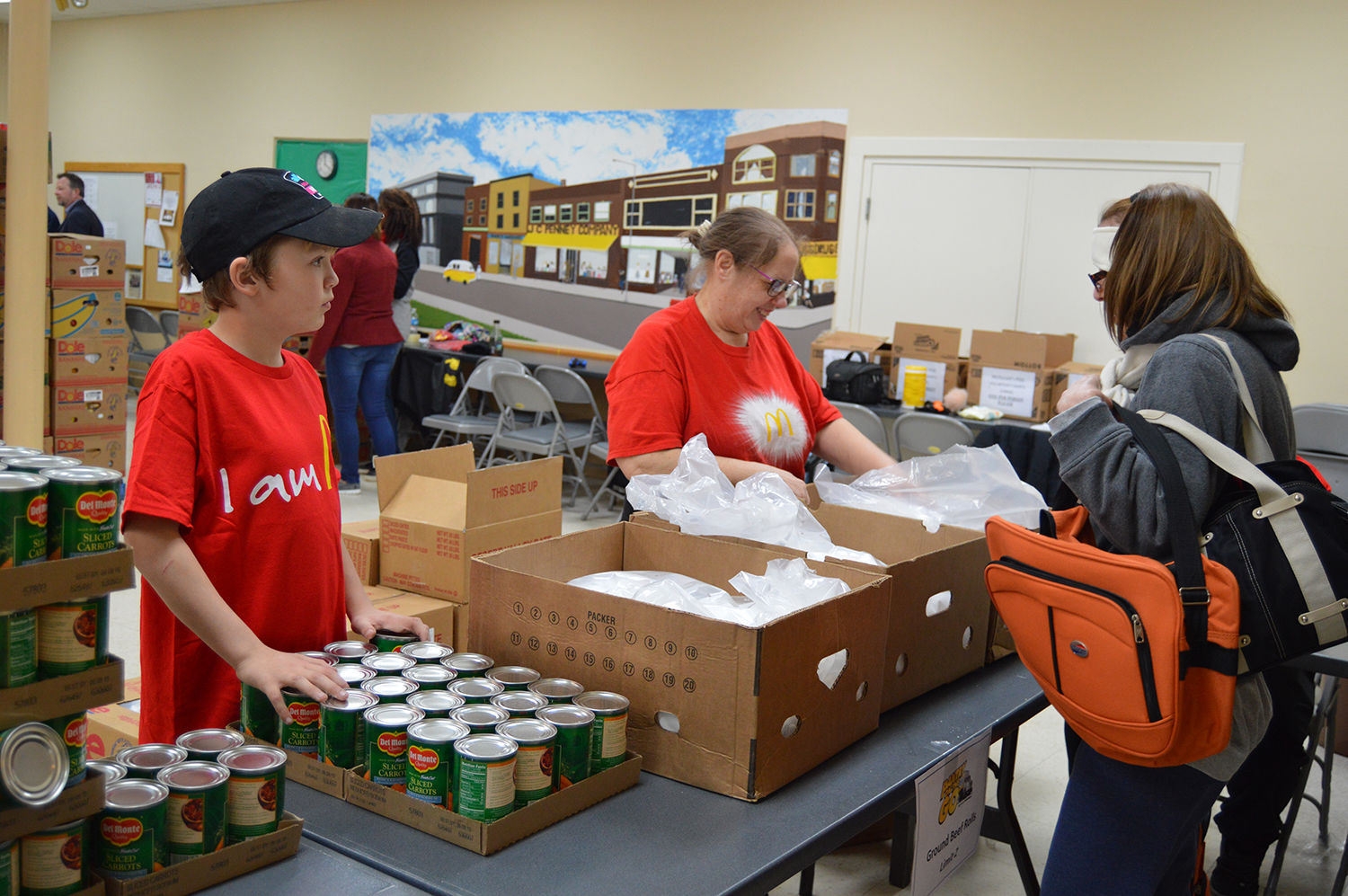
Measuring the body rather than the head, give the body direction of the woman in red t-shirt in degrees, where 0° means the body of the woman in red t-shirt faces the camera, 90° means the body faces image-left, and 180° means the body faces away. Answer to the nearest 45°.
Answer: approximately 315°

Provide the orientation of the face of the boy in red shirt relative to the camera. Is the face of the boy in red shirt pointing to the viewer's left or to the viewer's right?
to the viewer's right

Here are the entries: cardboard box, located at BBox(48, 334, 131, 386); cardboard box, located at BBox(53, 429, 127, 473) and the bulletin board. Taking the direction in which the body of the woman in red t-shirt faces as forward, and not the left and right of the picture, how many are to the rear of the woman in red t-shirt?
3

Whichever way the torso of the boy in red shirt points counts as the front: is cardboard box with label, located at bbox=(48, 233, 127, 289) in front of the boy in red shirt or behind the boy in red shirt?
behind

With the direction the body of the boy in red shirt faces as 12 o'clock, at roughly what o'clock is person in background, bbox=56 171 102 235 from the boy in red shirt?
The person in background is roughly at 7 o'clock from the boy in red shirt.

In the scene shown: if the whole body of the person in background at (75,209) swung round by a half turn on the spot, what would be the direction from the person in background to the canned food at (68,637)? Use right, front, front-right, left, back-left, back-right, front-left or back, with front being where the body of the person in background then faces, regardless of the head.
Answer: right
